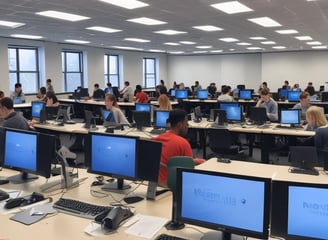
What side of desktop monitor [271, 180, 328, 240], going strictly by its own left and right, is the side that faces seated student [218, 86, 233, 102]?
back

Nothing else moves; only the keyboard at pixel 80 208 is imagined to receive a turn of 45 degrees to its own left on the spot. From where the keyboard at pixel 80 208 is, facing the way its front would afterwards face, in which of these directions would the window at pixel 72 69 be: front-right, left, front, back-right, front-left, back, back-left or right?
back

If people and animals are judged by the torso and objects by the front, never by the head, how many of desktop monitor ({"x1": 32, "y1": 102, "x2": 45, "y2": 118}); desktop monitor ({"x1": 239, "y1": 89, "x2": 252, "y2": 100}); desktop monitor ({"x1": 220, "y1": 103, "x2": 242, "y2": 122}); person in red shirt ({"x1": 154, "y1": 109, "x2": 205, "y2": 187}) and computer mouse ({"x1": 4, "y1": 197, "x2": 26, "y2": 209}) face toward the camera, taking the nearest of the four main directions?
3

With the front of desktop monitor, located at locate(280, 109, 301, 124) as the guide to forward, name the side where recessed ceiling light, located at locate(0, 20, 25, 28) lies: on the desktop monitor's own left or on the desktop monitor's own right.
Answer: on the desktop monitor's own right

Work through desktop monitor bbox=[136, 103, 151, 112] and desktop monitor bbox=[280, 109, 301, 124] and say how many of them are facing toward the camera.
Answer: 2

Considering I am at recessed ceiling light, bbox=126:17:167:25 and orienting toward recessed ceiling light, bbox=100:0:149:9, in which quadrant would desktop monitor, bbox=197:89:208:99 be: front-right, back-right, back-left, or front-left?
back-left

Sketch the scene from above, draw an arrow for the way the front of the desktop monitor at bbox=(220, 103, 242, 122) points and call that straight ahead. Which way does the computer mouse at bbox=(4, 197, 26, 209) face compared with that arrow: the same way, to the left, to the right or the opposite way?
the opposite way

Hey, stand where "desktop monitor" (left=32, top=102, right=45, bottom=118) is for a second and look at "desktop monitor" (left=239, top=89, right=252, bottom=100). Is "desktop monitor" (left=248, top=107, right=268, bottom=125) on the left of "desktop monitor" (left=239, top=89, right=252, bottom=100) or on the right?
right

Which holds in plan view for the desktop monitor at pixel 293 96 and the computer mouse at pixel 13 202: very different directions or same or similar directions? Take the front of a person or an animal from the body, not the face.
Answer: very different directions
